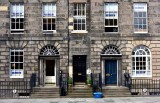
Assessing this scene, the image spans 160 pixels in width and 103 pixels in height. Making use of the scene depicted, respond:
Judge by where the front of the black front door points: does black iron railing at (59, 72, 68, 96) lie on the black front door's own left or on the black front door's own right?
on the black front door's own right

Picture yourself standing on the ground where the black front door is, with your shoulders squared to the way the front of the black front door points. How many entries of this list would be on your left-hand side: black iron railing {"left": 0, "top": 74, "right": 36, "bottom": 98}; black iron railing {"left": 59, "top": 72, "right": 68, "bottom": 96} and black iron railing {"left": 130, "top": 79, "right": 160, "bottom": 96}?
1

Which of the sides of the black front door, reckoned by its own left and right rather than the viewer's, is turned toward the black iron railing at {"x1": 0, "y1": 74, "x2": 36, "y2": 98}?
right

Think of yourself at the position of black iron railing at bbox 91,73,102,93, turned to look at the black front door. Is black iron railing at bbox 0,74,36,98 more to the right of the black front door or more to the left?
left

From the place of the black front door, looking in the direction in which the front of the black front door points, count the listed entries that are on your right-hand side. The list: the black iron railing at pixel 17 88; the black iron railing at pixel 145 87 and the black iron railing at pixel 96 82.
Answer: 1

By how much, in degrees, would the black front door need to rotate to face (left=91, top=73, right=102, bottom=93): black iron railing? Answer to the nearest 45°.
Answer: approximately 45° to its left

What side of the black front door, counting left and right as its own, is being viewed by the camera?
front

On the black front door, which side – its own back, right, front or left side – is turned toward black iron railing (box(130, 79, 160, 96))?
left
